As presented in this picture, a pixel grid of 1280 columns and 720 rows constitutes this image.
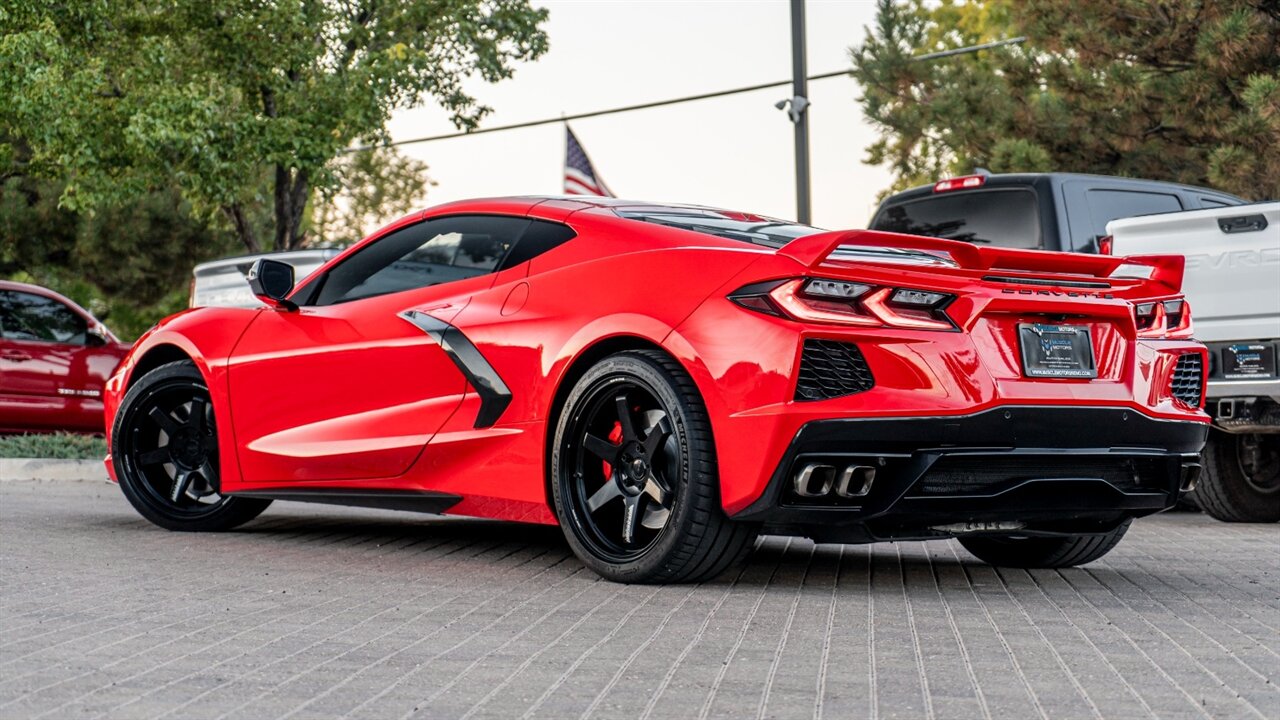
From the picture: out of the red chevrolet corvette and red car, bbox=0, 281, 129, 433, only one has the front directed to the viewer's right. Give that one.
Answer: the red car

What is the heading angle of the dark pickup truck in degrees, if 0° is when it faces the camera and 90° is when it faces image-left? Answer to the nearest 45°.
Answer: approximately 225°

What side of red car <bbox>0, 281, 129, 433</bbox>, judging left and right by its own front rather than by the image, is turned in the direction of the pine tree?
front

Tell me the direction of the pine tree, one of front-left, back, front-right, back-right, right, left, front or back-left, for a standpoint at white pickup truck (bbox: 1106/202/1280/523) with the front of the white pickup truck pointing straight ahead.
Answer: front-left

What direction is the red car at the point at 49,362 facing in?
to the viewer's right

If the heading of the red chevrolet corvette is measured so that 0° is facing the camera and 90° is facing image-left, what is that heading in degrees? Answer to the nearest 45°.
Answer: approximately 135°

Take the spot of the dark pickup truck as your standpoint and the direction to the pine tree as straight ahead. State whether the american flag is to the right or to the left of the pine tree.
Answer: left

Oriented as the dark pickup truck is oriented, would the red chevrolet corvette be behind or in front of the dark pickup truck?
behind

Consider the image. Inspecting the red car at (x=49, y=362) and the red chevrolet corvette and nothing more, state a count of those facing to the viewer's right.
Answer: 1

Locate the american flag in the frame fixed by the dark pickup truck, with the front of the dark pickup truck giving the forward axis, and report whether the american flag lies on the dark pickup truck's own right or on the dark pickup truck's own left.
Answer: on the dark pickup truck's own left

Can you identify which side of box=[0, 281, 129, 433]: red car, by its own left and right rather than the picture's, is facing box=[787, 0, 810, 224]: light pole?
front

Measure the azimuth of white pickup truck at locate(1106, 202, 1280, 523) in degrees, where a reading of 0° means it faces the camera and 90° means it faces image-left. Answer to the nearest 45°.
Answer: approximately 225°
